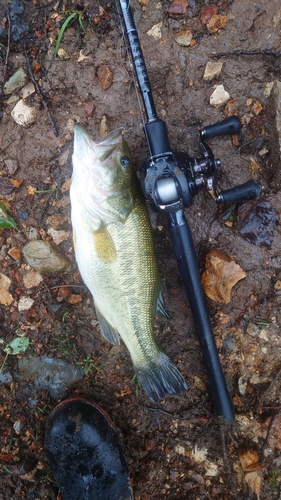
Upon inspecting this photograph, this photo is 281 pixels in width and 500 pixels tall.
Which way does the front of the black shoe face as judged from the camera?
facing away from the viewer

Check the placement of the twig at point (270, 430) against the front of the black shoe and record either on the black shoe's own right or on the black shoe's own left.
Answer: on the black shoe's own right
